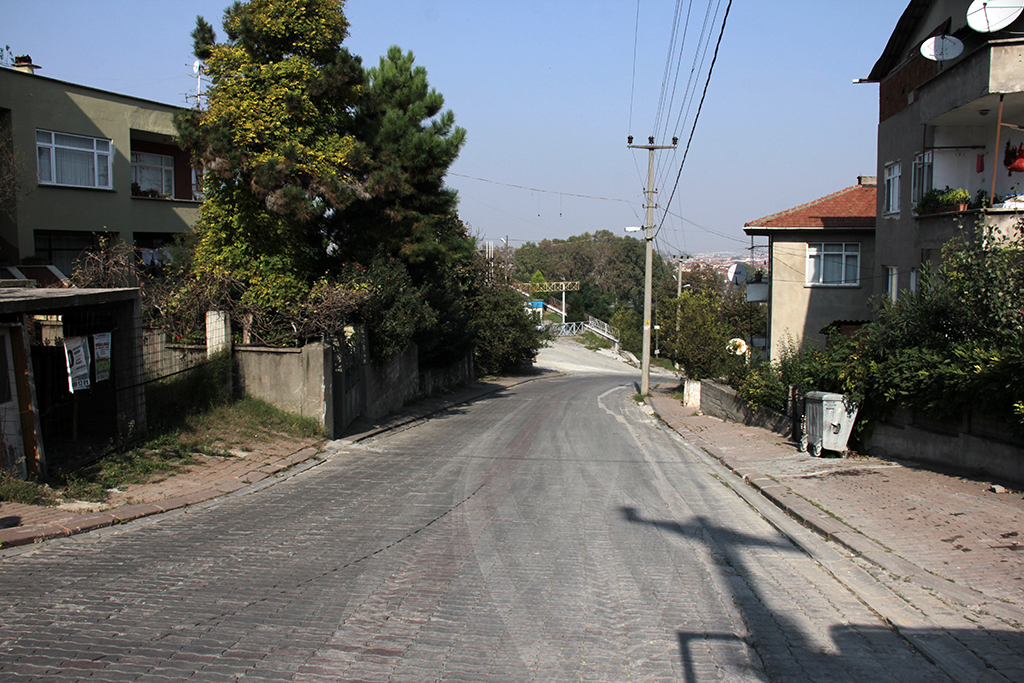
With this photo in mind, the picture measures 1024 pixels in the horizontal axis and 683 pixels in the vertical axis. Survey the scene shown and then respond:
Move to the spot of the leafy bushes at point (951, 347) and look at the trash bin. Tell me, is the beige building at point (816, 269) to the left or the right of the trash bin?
right

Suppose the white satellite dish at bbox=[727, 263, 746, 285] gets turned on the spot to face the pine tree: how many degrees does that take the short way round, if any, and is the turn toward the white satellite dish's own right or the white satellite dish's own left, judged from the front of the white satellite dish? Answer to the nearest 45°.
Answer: approximately 45° to the white satellite dish's own right

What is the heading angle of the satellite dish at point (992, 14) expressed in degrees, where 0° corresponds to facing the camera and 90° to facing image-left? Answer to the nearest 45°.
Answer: approximately 45°

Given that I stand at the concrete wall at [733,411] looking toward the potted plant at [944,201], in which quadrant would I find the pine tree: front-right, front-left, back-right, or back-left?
back-right

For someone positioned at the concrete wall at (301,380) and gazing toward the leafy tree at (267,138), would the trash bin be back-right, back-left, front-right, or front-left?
back-right

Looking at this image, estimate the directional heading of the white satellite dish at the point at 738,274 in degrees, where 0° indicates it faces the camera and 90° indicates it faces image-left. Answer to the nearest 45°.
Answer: approximately 0°

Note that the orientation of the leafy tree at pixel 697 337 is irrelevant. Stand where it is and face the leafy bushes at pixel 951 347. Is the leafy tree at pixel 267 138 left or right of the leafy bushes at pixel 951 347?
right

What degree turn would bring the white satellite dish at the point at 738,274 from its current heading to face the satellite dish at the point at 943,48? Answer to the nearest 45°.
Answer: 0° — it already faces it

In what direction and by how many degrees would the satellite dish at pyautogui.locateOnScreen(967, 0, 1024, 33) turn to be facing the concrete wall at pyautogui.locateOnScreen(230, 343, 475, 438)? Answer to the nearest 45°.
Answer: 0° — it already faces it

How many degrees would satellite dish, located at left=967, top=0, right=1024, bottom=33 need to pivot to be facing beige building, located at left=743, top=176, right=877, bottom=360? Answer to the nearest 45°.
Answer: approximately 90° to its right
